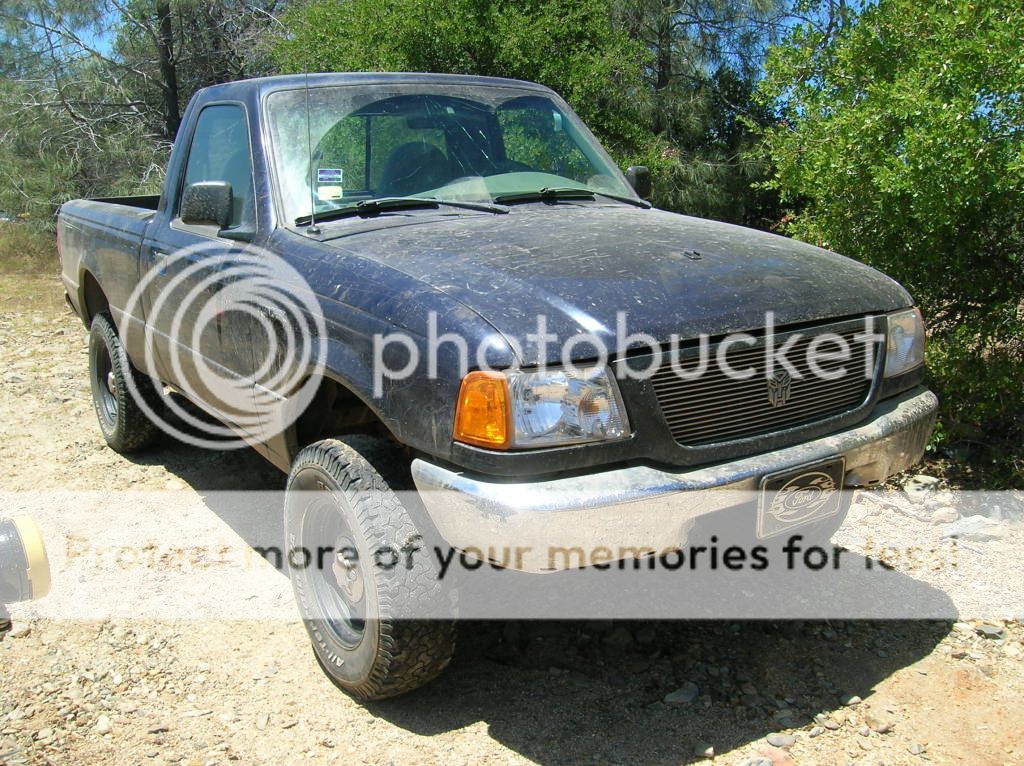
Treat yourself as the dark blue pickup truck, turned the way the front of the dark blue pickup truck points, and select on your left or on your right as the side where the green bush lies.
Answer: on your left

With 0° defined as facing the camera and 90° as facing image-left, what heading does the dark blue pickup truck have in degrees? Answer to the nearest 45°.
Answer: approximately 315°
